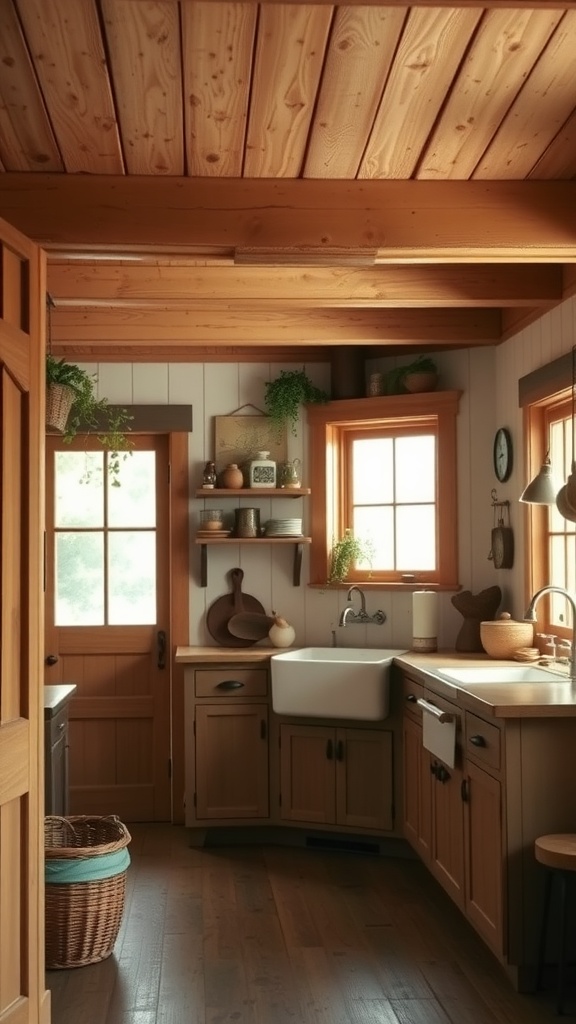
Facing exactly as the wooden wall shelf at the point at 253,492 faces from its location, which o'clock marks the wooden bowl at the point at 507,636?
The wooden bowl is roughly at 10 o'clock from the wooden wall shelf.

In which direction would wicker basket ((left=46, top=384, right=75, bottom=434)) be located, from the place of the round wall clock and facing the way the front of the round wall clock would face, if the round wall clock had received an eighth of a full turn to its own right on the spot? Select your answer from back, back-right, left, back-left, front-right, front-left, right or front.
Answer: left

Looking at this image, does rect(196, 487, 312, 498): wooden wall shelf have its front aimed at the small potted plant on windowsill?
no

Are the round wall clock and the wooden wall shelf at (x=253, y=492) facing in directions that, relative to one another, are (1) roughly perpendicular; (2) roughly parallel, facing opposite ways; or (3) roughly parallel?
roughly perpendicular

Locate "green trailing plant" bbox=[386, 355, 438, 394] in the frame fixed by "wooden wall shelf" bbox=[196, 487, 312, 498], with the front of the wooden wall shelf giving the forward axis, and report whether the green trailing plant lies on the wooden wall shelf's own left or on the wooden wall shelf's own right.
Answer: on the wooden wall shelf's own left

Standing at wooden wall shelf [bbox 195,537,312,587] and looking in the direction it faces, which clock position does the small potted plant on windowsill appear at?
The small potted plant on windowsill is roughly at 9 o'clock from the wooden wall shelf.

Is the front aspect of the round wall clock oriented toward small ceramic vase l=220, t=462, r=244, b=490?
yes

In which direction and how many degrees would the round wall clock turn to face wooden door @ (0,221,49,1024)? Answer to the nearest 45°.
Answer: approximately 45° to its left

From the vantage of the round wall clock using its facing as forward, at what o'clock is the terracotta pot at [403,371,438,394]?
The terracotta pot is roughly at 1 o'clock from the round wall clock.

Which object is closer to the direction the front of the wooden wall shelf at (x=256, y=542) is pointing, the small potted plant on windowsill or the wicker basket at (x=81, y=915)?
the wicker basket

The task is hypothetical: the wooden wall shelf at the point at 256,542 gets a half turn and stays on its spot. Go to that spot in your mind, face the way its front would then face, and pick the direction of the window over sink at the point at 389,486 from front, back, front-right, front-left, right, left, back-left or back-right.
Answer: right

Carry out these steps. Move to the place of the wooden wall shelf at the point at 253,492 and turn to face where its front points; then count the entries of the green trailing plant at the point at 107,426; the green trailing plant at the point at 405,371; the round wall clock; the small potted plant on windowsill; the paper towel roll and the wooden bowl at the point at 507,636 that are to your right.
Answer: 1

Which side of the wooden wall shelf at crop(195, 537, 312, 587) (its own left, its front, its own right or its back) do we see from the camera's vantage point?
front

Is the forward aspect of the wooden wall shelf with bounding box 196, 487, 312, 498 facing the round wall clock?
no

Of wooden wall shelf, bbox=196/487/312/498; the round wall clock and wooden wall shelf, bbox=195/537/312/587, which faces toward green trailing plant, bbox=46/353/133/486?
the round wall clock

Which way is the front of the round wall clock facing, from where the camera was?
facing to the left of the viewer

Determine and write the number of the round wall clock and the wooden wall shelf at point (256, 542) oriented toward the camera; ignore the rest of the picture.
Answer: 1

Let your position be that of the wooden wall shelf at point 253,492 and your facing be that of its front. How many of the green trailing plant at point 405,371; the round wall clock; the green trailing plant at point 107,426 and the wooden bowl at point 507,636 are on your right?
1

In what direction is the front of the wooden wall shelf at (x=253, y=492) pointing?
toward the camera
